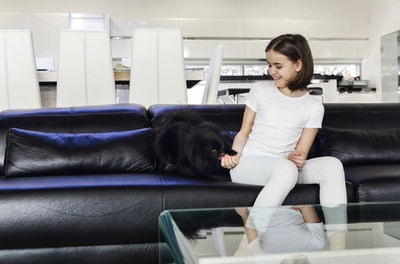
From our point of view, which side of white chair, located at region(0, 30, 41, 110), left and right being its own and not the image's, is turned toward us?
back

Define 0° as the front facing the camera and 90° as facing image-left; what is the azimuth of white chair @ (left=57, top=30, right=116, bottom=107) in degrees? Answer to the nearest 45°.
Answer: approximately 180°

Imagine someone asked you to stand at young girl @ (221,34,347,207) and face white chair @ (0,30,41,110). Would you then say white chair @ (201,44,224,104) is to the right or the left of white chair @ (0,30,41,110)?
right

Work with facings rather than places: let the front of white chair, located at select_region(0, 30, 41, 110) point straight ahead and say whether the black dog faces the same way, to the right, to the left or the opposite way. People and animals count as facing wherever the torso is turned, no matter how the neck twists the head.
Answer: to the right

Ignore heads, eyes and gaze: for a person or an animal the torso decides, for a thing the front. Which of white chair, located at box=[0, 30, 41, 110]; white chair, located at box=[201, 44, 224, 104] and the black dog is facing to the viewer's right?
the black dog

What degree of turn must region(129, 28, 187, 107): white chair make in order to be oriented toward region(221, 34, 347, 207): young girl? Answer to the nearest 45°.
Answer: approximately 180°

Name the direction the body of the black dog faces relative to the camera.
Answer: to the viewer's right

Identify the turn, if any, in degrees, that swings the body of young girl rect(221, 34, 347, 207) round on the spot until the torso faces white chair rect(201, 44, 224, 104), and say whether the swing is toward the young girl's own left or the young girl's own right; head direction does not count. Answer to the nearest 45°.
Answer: approximately 180°

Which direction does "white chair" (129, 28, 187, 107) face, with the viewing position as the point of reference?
facing away from the viewer
